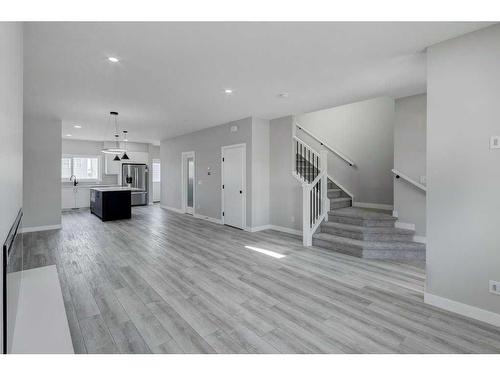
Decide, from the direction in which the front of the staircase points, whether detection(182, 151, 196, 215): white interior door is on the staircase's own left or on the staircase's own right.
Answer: on the staircase's own right

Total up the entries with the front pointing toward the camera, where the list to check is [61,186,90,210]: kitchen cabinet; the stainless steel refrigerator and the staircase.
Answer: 3

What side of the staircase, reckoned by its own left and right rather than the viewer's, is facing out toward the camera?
front

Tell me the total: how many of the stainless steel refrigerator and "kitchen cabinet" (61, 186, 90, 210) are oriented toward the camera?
2

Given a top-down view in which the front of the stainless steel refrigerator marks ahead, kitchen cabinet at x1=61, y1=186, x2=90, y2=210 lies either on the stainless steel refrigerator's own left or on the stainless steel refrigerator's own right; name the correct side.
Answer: on the stainless steel refrigerator's own right

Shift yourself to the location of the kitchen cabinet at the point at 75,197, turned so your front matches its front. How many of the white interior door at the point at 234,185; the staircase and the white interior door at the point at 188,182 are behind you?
0

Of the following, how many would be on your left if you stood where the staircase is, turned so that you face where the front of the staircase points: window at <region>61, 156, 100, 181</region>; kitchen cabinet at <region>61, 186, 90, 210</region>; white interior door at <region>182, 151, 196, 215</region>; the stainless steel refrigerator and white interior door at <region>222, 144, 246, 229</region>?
0

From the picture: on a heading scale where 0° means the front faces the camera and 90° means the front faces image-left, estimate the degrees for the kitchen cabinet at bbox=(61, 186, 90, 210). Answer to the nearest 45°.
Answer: approximately 0°

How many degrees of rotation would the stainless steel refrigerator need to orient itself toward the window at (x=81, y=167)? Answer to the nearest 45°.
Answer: approximately 90° to its right

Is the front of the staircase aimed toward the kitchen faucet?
no

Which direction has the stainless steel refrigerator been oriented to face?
toward the camera

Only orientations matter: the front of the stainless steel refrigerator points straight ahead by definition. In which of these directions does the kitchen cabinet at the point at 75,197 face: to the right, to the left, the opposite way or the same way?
the same way
